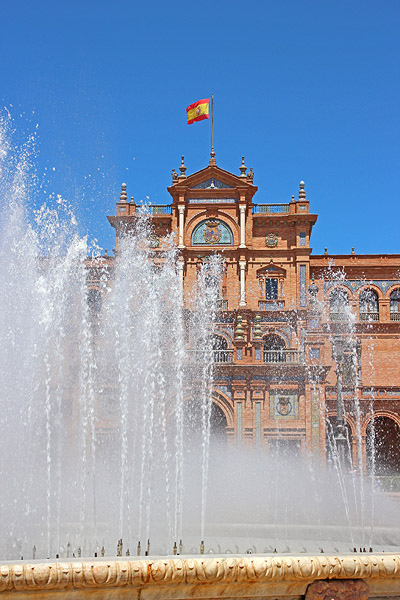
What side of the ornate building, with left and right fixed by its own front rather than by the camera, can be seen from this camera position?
front

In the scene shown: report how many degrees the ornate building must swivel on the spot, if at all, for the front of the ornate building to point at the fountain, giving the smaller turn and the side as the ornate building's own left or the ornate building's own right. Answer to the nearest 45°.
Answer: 0° — it already faces it
